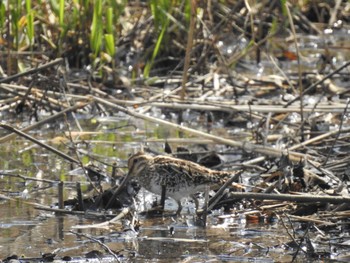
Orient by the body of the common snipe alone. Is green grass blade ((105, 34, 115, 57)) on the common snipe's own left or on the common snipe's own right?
on the common snipe's own right

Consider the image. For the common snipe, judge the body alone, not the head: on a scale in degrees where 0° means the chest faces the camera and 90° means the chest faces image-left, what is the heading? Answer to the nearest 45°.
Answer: approximately 90°

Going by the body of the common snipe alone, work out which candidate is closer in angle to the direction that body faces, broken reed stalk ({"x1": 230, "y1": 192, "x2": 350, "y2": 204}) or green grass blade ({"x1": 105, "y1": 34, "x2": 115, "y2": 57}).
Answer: the green grass blade

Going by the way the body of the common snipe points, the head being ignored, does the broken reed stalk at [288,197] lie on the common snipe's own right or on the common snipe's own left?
on the common snipe's own left

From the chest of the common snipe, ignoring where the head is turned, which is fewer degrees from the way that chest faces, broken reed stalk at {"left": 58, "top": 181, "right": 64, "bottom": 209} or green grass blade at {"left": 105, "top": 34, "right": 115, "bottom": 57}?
the broken reed stalk

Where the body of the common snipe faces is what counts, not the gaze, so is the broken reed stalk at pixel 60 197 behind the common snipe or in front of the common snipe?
in front
